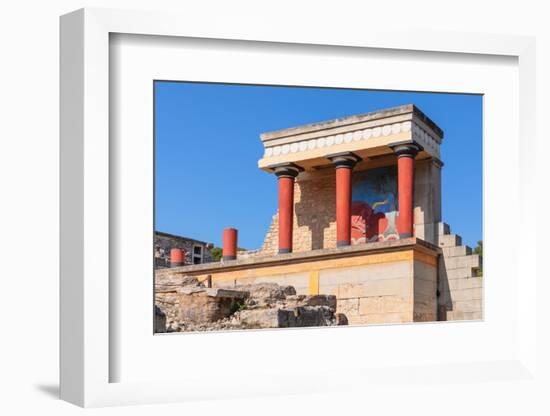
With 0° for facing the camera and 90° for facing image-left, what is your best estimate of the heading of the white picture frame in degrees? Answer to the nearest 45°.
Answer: approximately 315°
